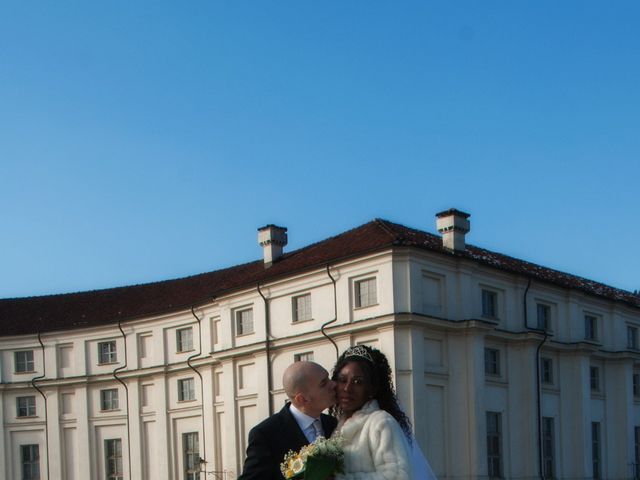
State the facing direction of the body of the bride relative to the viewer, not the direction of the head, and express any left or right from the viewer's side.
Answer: facing the viewer and to the left of the viewer

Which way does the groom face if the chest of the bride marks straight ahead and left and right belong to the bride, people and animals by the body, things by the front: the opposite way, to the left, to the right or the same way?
to the left

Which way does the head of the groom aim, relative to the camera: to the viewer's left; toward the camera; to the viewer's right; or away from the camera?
to the viewer's right

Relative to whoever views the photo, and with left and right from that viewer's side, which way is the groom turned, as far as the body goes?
facing the viewer and to the right of the viewer

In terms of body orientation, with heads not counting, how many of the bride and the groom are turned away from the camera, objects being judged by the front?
0

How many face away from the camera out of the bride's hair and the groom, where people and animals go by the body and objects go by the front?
0
